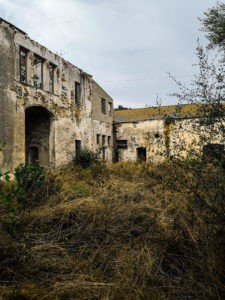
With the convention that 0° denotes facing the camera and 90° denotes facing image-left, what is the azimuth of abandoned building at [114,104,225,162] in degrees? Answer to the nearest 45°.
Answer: approximately 0°
